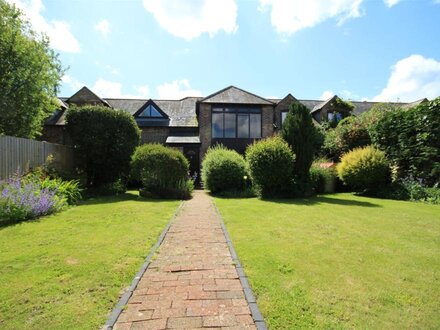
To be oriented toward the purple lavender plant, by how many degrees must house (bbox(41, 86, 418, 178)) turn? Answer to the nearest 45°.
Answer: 0° — it already faces it

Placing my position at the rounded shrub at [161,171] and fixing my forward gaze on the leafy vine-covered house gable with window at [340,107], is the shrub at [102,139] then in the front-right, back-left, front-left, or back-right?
back-left

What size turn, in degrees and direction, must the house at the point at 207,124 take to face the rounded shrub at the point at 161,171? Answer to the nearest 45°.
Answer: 0° — it already faces it

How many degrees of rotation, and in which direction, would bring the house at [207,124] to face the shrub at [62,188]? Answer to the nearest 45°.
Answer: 0° — it already faces it

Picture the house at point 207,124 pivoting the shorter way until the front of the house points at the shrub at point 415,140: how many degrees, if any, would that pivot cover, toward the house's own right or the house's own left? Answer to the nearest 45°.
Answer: approximately 45° to the house's own left

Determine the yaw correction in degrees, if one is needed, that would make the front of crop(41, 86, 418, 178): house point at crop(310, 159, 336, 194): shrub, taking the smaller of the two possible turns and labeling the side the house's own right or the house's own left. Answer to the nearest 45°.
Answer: approximately 45° to the house's own left

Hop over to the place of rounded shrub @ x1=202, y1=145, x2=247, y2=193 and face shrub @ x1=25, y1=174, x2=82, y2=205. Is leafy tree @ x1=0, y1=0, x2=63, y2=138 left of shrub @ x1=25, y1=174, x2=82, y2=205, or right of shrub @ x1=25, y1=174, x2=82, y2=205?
right

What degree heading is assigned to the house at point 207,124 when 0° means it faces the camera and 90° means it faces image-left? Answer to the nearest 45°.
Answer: approximately 0°

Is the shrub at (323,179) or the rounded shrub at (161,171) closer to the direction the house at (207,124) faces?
the rounded shrub

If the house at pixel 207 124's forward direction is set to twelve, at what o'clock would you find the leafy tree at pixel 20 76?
The leafy tree is roughly at 2 o'clock from the house.

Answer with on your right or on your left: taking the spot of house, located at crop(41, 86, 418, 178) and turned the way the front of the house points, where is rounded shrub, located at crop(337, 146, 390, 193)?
on your left

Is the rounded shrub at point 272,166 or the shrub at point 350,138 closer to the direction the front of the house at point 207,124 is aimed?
the rounded shrub

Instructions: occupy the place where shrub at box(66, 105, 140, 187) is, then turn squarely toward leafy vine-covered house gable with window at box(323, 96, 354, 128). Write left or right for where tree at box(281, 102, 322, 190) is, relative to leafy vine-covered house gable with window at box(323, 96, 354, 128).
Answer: right
